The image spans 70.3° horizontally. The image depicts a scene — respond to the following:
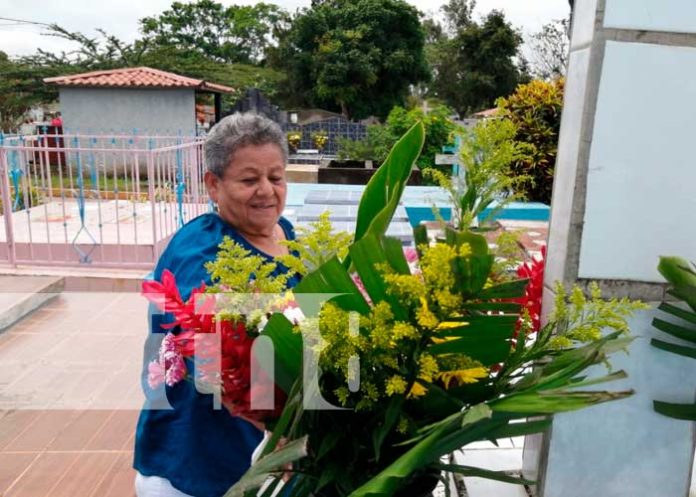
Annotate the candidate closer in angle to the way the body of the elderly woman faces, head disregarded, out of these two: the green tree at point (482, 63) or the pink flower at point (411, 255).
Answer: the pink flower

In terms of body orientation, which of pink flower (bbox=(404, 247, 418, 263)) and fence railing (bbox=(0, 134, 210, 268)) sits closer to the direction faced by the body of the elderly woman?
the pink flower

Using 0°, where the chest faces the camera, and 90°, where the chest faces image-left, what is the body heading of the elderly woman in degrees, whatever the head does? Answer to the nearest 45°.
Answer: approximately 315°

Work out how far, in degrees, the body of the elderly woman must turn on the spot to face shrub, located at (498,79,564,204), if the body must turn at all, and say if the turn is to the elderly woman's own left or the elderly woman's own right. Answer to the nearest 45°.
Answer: approximately 90° to the elderly woman's own left

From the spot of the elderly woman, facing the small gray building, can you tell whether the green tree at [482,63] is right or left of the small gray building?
right

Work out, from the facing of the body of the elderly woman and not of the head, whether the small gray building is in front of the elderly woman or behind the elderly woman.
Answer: behind

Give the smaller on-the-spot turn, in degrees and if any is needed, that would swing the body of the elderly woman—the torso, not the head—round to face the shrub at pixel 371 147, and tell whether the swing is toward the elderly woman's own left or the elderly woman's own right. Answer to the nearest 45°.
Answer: approximately 135° to the elderly woman's own left
